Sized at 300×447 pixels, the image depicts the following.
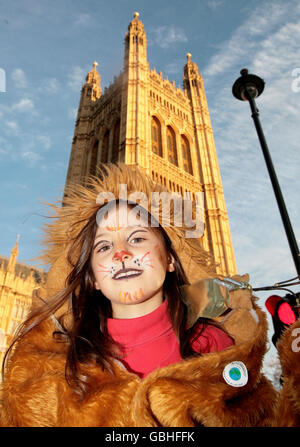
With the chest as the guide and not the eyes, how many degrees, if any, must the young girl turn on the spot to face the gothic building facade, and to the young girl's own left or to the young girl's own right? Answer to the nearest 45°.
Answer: approximately 135° to the young girl's own right

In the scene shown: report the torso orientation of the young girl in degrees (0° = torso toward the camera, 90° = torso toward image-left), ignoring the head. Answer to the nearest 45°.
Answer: approximately 0°
